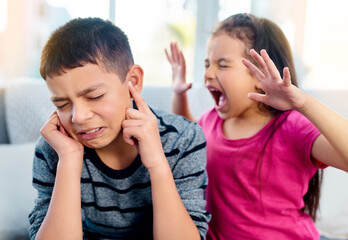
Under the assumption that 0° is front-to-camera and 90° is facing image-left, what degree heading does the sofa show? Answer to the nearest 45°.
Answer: approximately 0°

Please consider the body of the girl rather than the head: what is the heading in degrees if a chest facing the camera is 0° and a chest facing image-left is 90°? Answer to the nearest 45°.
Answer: approximately 45°
